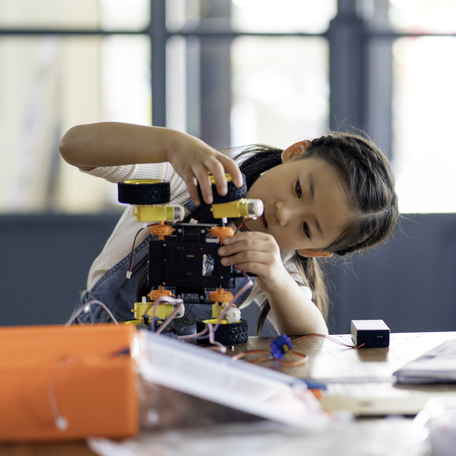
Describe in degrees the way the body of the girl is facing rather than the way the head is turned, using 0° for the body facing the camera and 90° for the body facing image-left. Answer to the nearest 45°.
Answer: approximately 0°

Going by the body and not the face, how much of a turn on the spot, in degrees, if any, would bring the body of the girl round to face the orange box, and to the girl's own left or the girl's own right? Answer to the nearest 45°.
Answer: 0° — they already face it
